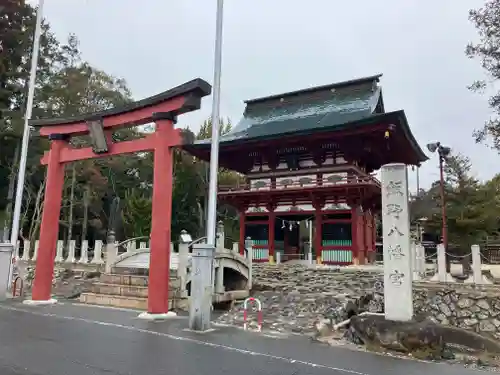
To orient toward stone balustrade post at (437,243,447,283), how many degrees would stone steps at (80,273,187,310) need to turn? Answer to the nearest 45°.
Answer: approximately 90° to its left

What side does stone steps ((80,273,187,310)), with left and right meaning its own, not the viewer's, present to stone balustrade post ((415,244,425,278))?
left

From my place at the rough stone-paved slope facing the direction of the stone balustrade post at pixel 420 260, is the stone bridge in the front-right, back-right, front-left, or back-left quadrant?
back-left

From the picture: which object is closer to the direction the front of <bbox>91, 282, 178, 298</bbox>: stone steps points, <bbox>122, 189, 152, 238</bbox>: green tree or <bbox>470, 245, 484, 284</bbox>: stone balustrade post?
the stone balustrade post

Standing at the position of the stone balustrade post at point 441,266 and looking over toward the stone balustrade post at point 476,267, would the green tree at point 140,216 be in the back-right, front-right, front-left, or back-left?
back-left

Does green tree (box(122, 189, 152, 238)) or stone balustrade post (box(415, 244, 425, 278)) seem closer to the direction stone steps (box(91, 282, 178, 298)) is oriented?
the stone balustrade post

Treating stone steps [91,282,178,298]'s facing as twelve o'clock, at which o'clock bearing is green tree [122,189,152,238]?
The green tree is roughly at 6 o'clock from the stone steps.

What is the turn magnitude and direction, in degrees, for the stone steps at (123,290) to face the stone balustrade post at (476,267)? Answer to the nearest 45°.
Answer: approximately 90° to its left

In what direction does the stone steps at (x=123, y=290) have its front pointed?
toward the camera

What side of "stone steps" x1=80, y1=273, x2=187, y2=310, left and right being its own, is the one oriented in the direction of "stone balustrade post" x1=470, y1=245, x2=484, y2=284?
left

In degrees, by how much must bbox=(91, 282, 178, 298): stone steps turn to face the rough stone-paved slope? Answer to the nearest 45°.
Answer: approximately 90° to its left

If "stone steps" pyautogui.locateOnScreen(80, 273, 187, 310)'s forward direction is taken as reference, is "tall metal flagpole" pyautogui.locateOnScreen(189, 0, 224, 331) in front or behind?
in front

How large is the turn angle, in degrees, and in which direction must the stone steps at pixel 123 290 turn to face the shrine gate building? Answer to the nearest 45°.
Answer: approximately 135° to its left

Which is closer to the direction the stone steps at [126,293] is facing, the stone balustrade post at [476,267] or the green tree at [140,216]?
the stone balustrade post

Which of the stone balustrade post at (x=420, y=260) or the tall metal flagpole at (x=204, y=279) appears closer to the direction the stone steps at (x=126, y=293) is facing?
the tall metal flagpole
